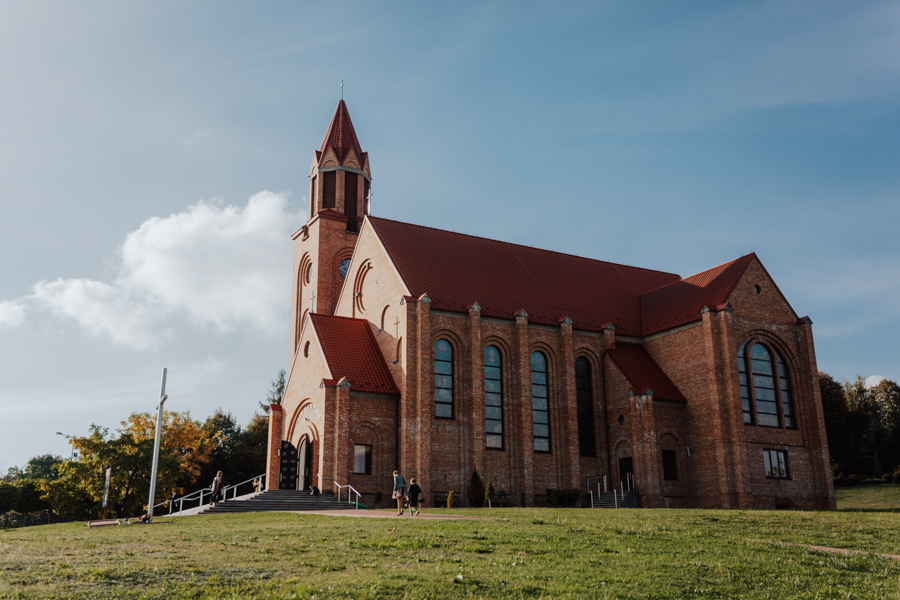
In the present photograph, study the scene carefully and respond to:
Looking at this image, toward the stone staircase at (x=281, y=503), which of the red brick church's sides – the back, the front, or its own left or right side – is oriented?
front

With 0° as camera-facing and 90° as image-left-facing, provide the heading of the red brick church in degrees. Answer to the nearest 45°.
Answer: approximately 45°

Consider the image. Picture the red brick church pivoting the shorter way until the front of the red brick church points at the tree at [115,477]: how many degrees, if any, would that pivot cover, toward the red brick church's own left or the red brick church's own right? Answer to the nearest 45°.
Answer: approximately 45° to the red brick church's own right
